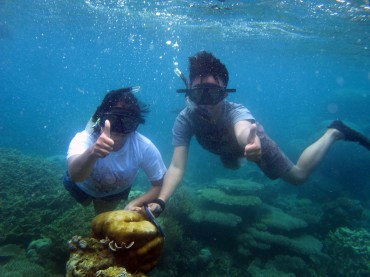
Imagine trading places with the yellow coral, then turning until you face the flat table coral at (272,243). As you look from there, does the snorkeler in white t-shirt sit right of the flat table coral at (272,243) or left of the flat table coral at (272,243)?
left

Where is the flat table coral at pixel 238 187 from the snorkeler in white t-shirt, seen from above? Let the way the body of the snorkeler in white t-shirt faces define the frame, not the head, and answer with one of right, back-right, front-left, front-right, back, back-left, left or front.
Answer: back-left

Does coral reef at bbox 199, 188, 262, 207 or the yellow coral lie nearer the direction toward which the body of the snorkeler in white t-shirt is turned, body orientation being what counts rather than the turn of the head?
the yellow coral

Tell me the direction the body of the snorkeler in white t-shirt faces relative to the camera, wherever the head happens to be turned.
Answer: toward the camera

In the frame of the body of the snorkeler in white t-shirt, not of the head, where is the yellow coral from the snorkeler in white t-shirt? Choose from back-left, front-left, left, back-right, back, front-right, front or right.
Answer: front

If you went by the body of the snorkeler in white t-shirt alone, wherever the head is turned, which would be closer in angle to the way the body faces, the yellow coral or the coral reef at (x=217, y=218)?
the yellow coral

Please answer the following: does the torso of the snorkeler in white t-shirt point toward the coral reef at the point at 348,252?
no

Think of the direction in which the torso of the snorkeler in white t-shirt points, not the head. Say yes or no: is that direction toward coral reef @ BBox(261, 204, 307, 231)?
no

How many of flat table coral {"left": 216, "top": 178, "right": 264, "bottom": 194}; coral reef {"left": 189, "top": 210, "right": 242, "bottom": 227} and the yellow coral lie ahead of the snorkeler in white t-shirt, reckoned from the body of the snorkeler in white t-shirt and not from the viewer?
1

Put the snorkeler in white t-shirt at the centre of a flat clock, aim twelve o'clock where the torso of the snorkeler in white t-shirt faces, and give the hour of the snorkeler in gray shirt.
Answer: The snorkeler in gray shirt is roughly at 8 o'clock from the snorkeler in white t-shirt.

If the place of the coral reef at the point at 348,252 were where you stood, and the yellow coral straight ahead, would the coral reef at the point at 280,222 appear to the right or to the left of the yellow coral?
right

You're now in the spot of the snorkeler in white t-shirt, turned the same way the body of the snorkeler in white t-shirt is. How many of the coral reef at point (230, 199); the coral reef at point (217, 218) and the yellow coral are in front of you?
1

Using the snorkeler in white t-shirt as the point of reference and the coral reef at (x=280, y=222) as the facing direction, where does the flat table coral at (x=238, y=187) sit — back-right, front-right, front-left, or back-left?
front-left

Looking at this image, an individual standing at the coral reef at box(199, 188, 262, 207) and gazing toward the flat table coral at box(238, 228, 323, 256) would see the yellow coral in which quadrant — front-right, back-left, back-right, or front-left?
front-right

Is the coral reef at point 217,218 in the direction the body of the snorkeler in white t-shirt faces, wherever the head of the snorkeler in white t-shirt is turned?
no

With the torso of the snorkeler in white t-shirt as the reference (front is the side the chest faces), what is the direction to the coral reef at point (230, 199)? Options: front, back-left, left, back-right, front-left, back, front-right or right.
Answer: back-left
